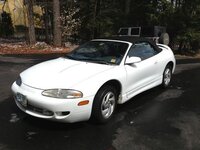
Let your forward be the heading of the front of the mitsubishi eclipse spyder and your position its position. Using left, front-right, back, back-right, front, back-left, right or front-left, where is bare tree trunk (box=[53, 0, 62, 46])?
back-right
